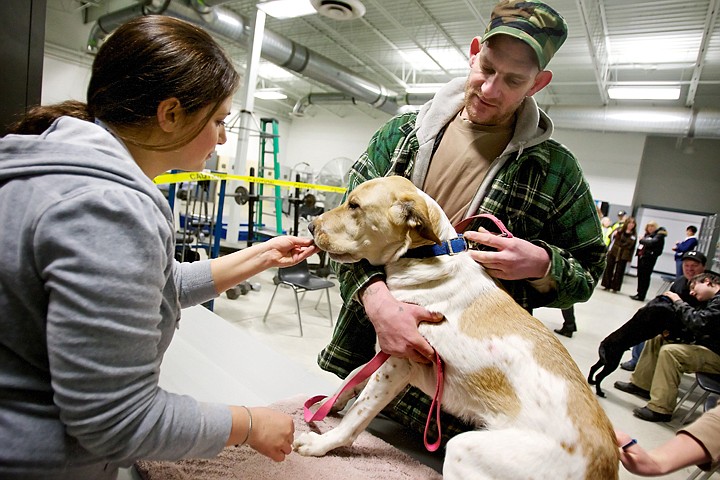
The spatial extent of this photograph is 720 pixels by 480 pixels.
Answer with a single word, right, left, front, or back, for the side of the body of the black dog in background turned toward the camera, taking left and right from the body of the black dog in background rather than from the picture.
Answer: right

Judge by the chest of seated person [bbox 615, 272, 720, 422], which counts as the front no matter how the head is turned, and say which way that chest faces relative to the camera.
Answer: to the viewer's left

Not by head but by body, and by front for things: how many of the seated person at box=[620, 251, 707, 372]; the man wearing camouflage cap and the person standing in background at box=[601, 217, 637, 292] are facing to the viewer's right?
0

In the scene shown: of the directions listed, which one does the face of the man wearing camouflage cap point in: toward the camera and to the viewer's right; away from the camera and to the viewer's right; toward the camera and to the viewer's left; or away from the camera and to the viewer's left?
toward the camera and to the viewer's left

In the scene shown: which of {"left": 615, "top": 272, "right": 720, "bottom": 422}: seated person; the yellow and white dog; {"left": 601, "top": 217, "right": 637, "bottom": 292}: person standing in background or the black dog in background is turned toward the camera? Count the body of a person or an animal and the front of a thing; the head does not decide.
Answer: the person standing in background

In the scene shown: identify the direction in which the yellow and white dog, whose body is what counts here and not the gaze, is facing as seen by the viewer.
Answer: to the viewer's left

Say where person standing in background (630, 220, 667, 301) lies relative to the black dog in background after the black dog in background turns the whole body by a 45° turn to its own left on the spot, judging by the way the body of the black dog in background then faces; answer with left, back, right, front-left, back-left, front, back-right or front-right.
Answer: front-left

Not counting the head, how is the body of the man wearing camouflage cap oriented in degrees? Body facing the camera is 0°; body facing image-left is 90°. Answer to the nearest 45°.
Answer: approximately 45°

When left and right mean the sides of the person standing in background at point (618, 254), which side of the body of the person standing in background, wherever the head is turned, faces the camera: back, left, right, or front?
front

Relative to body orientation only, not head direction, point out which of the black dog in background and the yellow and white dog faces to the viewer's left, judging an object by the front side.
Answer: the yellow and white dog

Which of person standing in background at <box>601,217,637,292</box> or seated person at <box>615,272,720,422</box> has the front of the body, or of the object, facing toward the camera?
the person standing in background

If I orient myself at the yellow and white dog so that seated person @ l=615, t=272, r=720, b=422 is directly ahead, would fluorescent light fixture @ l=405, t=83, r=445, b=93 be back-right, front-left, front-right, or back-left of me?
front-left

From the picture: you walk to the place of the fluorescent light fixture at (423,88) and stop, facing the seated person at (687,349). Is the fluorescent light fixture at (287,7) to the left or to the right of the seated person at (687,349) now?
right

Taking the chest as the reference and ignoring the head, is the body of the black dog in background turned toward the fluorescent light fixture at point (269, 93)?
no

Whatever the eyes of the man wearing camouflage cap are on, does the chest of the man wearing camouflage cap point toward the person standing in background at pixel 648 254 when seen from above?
no

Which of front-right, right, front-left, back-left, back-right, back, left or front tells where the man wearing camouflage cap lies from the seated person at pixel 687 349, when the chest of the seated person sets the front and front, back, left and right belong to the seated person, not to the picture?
left

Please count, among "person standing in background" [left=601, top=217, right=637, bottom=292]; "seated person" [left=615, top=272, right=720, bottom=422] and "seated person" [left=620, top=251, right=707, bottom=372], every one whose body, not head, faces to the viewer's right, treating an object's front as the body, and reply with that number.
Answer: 0
